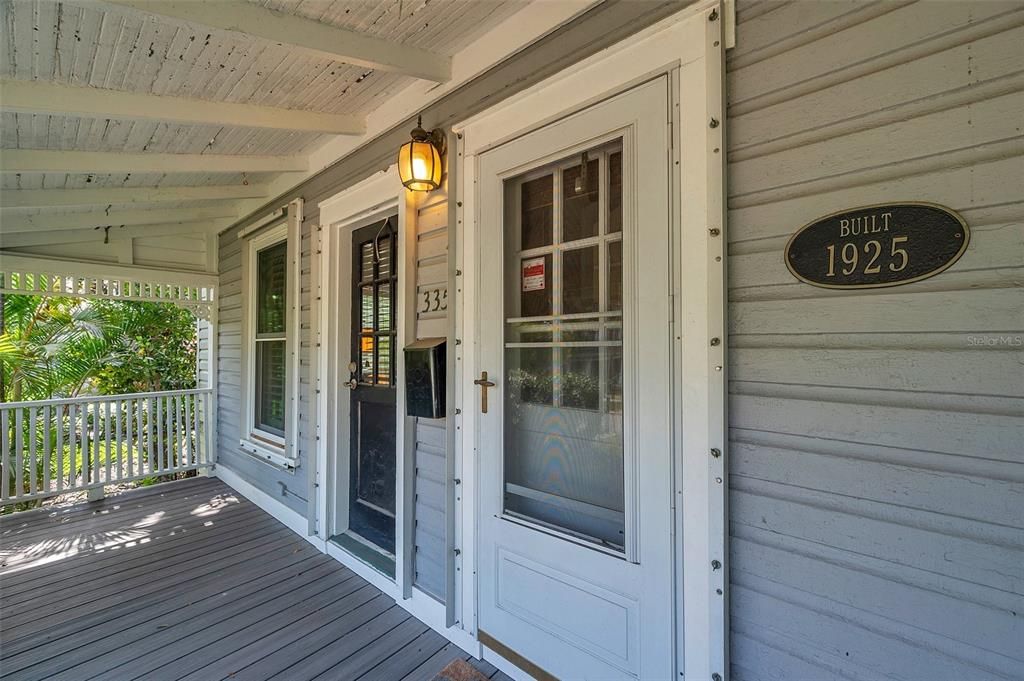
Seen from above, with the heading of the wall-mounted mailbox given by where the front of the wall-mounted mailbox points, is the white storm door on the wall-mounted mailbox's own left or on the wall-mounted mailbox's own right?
on the wall-mounted mailbox's own left

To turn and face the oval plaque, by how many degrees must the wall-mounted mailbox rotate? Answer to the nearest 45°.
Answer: approximately 90° to its left

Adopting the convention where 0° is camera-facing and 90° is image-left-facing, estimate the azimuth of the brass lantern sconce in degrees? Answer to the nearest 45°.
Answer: approximately 45°

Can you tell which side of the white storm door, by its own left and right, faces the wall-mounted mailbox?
right

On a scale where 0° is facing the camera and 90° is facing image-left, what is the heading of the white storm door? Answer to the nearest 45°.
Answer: approximately 45°

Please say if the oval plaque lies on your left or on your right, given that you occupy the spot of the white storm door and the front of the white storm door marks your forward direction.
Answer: on your left
